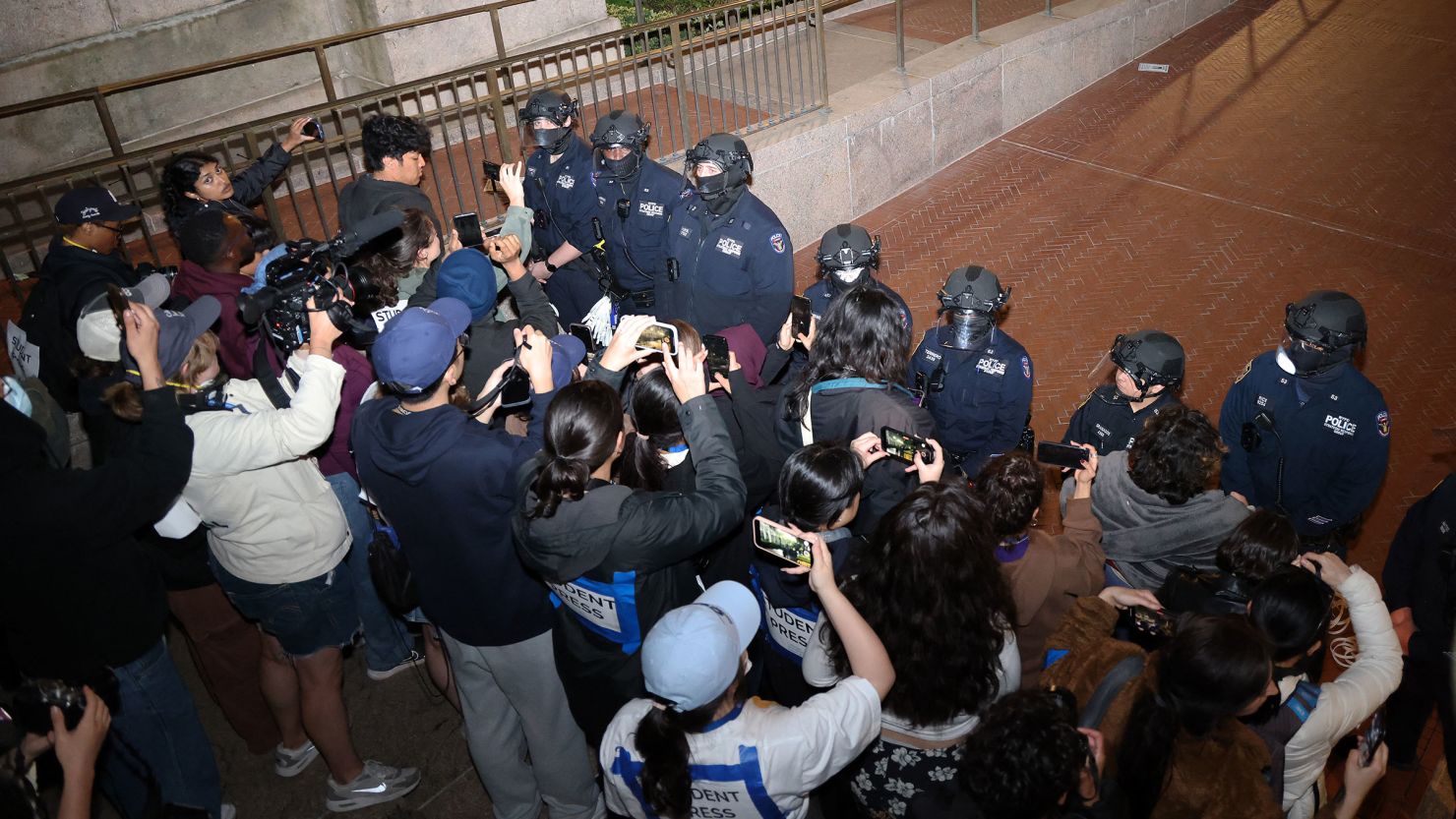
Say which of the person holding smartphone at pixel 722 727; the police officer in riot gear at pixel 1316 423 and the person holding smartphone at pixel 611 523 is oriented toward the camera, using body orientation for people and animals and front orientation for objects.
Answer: the police officer in riot gear

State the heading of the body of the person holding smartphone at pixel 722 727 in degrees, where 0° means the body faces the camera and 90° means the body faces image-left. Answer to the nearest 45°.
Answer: approximately 225°

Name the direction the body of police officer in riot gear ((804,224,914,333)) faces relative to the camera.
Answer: toward the camera

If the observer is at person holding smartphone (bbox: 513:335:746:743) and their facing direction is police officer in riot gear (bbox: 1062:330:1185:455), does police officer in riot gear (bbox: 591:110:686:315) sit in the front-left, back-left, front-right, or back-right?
front-left

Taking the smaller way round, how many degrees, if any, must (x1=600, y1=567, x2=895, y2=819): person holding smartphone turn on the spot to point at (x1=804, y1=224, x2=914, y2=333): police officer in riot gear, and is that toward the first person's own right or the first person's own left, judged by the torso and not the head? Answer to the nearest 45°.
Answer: approximately 45° to the first person's own left

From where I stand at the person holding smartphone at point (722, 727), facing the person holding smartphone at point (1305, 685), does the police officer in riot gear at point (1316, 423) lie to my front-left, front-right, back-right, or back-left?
front-left

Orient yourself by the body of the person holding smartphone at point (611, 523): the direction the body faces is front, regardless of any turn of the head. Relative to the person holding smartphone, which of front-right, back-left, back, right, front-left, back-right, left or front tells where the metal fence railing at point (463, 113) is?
front-left

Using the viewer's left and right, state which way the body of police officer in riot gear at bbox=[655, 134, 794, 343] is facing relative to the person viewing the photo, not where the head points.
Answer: facing the viewer and to the left of the viewer

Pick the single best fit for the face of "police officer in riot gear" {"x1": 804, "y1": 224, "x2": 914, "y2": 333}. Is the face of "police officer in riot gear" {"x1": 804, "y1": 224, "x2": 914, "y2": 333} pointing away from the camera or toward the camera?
toward the camera

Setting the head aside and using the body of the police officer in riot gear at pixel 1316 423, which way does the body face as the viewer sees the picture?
toward the camera

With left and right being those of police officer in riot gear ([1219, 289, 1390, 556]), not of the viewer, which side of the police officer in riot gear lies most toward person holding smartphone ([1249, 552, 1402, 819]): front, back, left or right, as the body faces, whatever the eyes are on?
front

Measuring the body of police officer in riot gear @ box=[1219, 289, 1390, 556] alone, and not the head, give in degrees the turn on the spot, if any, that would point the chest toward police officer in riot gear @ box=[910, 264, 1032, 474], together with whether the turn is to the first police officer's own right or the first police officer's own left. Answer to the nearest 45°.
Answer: approximately 90° to the first police officer's own right

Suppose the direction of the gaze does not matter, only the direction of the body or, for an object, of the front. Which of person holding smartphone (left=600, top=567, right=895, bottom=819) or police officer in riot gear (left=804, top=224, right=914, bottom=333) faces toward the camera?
the police officer in riot gear

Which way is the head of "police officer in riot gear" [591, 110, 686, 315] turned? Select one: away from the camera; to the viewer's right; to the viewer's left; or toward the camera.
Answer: toward the camera

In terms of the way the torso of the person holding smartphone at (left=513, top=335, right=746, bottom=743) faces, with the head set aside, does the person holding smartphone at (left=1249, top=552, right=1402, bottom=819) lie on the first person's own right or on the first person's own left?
on the first person's own right

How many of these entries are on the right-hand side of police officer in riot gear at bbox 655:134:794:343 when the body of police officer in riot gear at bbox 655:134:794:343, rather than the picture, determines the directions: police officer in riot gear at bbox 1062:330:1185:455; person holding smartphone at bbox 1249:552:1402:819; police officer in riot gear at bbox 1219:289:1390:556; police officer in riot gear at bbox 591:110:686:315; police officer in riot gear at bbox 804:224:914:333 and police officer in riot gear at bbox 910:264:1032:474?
1

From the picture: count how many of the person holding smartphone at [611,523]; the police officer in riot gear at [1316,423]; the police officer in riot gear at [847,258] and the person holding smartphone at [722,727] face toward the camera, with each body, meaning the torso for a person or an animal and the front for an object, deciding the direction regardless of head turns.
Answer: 2

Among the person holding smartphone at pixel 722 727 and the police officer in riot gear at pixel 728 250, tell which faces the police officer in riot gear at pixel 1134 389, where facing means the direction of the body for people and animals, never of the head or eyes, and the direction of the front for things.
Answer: the person holding smartphone
